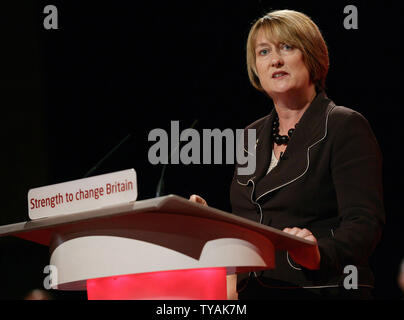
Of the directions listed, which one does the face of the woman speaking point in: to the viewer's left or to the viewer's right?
to the viewer's left

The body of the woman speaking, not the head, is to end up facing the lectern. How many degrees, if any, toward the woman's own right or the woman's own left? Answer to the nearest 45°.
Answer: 0° — they already face it

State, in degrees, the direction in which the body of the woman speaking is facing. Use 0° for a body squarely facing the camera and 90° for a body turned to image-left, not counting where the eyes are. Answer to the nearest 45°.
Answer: approximately 45°
